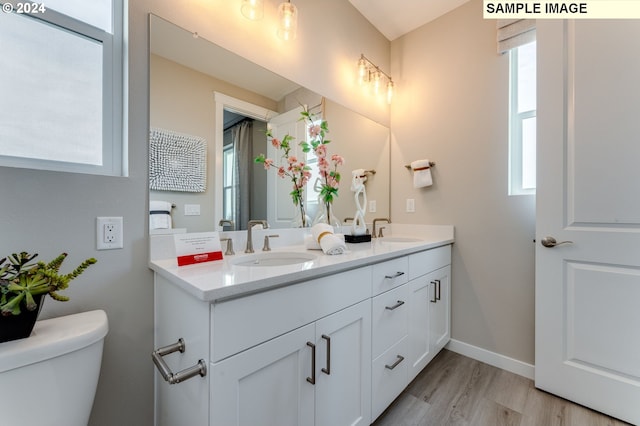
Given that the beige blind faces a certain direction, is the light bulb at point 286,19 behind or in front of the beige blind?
in front

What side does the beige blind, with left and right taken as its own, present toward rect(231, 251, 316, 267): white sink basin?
front

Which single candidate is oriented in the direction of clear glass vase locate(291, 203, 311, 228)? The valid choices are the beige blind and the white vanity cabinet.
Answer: the beige blind

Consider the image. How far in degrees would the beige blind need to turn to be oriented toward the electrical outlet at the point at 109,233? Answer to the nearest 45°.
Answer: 0° — it already faces it

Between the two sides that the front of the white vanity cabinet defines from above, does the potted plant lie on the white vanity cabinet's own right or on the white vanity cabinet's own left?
on the white vanity cabinet's own right

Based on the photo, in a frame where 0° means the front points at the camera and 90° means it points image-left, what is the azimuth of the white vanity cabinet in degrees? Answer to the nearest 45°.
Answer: approximately 315°

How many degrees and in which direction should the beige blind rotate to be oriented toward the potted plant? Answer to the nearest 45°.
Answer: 0° — it already faces it

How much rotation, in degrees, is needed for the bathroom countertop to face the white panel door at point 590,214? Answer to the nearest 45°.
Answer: approximately 45° to its left

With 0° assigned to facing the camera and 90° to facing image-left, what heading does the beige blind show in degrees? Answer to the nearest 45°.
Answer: approximately 45°
